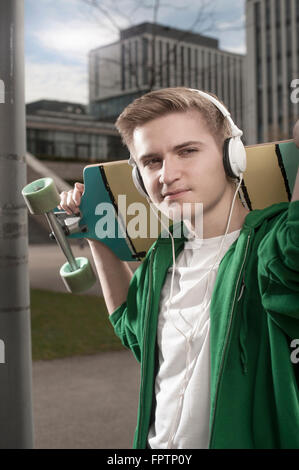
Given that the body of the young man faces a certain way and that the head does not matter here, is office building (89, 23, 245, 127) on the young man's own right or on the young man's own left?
on the young man's own right

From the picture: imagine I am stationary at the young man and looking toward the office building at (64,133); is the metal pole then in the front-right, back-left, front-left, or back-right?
front-left

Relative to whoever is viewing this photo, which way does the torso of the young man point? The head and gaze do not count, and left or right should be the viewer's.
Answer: facing the viewer and to the left of the viewer

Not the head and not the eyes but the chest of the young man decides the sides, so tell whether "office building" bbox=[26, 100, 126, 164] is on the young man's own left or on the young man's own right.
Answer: on the young man's own right

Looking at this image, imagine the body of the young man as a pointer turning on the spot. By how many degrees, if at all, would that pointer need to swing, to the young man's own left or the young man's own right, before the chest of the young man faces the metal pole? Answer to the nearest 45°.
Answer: approximately 90° to the young man's own right

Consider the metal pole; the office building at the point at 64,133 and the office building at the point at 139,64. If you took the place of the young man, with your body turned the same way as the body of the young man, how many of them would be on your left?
0
